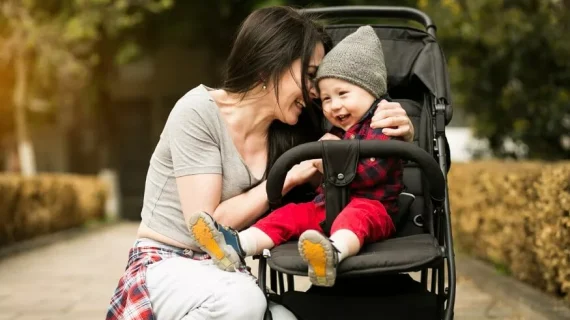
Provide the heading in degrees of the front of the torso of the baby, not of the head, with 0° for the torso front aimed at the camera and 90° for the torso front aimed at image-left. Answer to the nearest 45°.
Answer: approximately 45°

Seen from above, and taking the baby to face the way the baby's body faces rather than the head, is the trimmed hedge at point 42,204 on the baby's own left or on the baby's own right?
on the baby's own right
